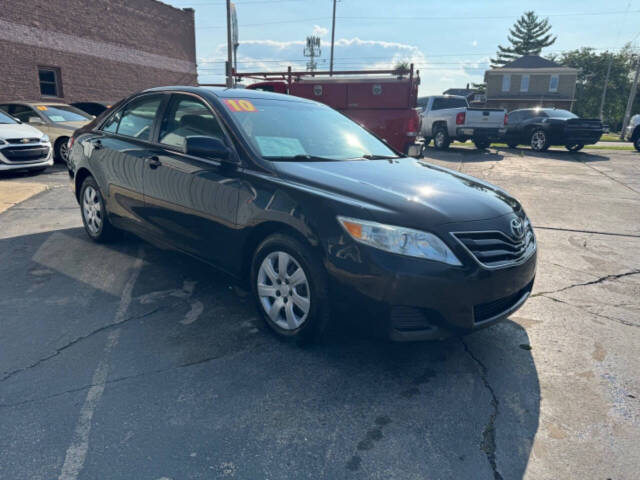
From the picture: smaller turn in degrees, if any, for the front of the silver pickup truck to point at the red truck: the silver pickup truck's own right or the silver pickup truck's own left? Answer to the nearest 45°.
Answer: approximately 90° to the silver pickup truck's own left

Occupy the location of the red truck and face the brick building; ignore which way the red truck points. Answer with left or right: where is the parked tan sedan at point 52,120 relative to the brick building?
left

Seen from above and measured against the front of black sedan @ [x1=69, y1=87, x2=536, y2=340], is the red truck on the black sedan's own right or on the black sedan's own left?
on the black sedan's own left

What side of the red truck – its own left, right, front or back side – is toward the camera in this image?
left

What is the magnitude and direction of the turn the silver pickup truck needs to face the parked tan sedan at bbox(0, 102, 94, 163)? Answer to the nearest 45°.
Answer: approximately 90° to its left

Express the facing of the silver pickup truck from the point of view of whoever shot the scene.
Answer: facing away from the viewer and to the left of the viewer

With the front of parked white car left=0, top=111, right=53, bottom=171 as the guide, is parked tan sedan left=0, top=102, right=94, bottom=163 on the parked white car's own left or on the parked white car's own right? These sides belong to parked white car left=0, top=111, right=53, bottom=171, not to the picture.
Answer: on the parked white car's own left

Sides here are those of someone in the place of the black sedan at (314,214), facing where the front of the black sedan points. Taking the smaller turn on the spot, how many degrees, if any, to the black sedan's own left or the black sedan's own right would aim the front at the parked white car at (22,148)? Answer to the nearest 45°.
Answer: approximately 180°
